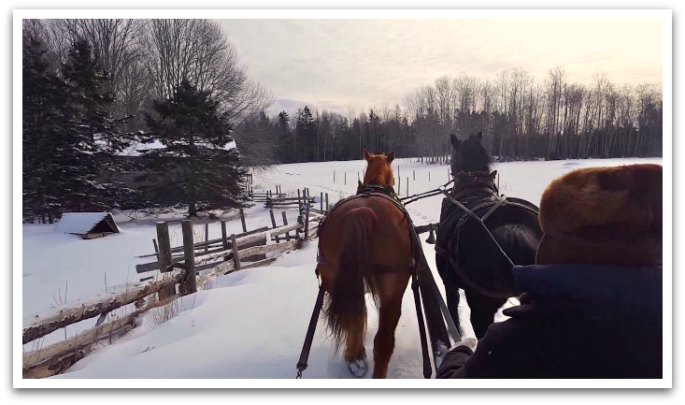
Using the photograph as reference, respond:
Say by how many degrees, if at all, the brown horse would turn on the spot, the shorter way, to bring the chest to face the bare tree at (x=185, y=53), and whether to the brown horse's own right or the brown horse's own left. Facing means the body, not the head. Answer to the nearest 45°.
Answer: approximately 45° to the brown horse's own left

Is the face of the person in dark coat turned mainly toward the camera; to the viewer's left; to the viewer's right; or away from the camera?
away from the camera

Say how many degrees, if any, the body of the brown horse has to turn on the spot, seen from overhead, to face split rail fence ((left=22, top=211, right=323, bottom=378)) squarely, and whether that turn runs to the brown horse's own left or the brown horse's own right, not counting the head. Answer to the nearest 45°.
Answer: approximately 45° to the brown horse's own left

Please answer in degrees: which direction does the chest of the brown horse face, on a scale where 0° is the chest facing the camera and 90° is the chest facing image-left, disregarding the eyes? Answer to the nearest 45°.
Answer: approximately 180°

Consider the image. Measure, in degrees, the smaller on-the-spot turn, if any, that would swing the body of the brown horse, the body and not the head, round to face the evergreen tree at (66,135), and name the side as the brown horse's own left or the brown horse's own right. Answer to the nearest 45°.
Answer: approximately 45° to the brown horse's own left

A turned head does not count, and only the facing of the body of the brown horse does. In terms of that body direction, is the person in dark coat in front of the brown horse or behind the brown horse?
behind
